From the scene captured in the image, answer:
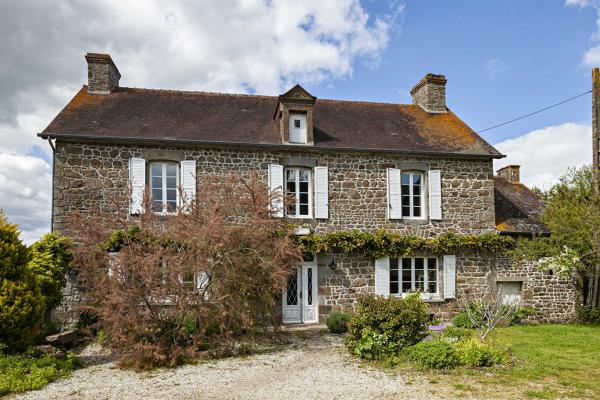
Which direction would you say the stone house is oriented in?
toward the camera

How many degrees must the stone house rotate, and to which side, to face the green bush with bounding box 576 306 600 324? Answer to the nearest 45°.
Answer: approximately 90° to its left

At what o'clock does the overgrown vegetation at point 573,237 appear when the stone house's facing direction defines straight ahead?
The overgrown vegetation is roughly at 9 o'clock from the stone house.

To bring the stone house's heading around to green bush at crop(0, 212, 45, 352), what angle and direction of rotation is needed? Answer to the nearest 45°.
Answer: approximately 45° to its right

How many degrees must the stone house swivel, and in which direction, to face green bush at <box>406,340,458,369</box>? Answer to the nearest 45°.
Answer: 0° — it already faces it

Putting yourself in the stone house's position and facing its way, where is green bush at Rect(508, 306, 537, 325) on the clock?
The green bush is roughly at 9 o'clock from the stone house.
